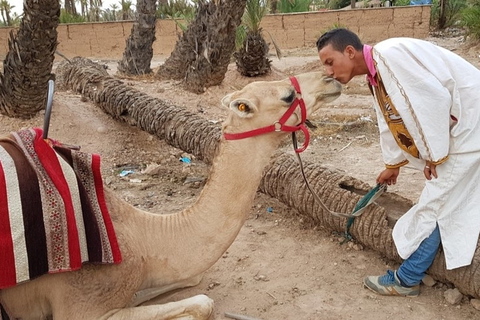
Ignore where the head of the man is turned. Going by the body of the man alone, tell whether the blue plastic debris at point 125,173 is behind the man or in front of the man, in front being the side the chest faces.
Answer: in front

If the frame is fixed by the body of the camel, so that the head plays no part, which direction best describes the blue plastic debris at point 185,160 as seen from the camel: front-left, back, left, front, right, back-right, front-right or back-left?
left

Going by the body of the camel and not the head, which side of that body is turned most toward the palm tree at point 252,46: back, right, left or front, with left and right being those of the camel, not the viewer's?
left

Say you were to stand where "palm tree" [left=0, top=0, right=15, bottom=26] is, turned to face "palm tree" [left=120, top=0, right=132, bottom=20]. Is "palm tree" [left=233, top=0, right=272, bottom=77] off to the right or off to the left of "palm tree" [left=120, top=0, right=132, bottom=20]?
right

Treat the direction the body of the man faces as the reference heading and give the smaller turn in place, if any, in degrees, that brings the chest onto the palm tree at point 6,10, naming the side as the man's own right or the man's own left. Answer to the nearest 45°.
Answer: approximately 45° to the man's own right

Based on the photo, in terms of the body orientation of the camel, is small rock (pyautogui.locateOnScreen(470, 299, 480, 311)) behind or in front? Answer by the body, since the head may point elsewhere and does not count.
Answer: in front

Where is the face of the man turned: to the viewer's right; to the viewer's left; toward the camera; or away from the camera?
to the viewer's left

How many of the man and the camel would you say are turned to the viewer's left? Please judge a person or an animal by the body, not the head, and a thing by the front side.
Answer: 1

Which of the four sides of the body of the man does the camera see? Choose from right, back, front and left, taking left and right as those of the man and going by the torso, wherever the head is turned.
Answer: left

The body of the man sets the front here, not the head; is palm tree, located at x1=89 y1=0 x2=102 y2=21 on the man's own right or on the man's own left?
on the man's own right

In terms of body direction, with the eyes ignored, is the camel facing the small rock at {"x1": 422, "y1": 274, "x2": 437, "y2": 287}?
yes

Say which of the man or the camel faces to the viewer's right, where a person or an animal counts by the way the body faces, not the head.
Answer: the camel

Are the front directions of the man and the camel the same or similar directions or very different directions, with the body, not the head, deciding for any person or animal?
very different directions

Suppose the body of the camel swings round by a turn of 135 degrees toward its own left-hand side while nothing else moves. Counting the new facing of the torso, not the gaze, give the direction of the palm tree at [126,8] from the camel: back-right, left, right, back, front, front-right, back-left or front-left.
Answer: front-right

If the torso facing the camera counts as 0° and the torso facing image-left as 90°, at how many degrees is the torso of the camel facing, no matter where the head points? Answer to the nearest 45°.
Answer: approximately 270°

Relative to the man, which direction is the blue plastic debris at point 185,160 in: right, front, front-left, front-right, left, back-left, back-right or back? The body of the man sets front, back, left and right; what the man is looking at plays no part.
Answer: front-right

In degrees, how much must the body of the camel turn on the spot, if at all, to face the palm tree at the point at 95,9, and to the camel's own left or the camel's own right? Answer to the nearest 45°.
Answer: approximately 90° to the camel's own left
